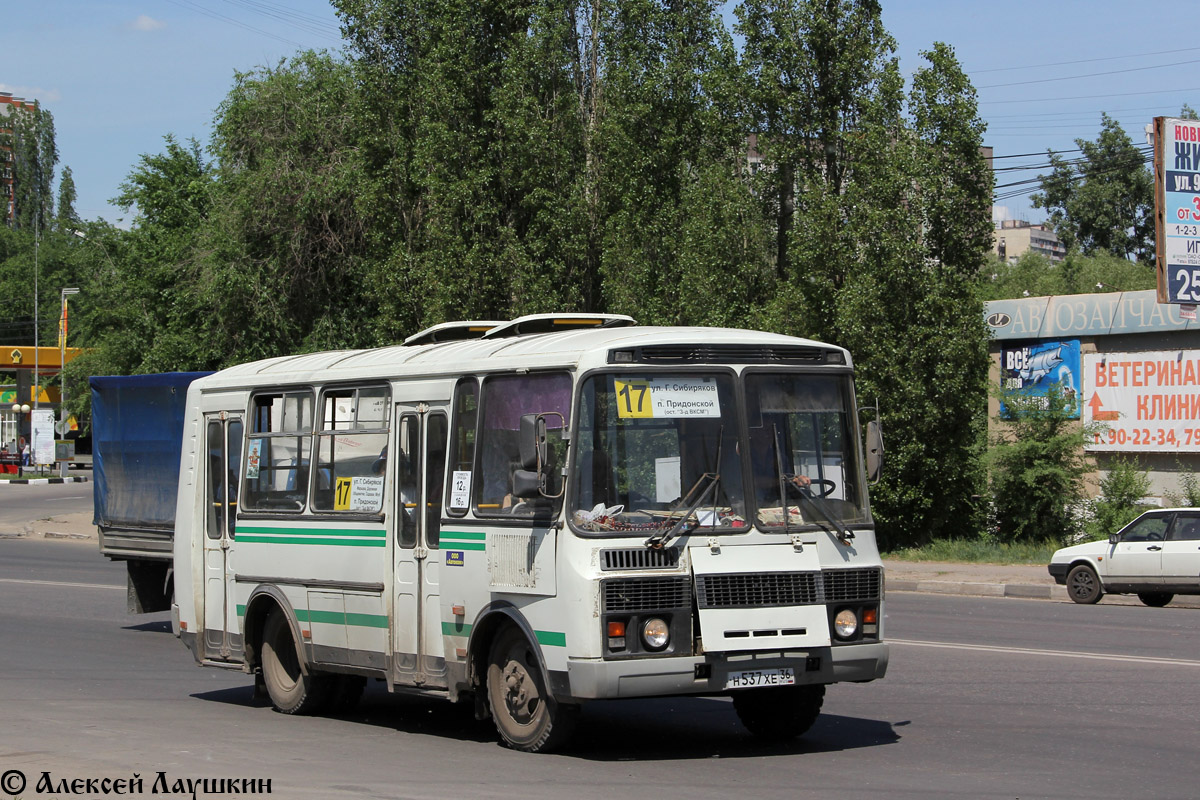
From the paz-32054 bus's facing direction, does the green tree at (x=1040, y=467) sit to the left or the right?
on its left

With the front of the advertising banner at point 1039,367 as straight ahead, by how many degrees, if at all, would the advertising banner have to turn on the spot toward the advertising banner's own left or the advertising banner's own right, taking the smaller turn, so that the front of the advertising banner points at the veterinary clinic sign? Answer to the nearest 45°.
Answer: approximately 45° to the advertising banner's own left

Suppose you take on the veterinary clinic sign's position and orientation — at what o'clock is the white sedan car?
The white sedan car is roughly at 12 o'clock from the veterinary clinic sign.

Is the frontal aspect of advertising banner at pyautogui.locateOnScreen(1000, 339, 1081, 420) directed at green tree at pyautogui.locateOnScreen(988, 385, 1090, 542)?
yes

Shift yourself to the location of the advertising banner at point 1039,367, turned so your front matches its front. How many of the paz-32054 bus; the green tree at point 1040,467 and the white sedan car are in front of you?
3

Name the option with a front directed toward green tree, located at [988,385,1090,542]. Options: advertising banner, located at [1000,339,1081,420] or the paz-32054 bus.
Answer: the advertising banner

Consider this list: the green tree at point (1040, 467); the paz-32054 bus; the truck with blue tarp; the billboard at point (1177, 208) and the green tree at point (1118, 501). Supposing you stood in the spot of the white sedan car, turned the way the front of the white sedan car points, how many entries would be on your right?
3

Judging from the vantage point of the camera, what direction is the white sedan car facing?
facing to the left of the viewer
